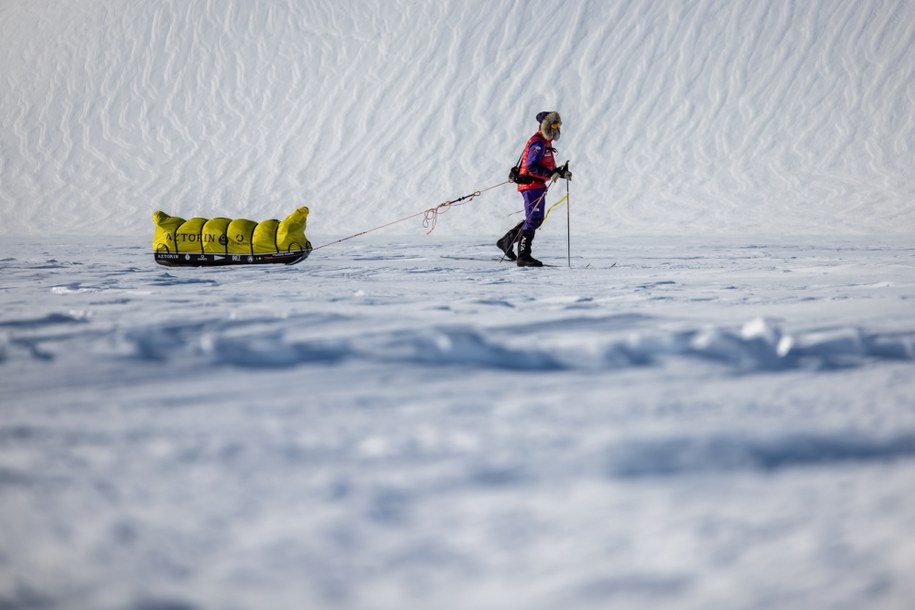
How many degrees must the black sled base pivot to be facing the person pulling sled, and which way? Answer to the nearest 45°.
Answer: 0° — it already faces them

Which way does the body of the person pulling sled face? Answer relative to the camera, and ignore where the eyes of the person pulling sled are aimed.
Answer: to the viewer's right

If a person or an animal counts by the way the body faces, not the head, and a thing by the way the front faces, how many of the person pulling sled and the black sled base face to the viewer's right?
2

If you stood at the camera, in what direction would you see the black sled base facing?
facing to the right of the viewer

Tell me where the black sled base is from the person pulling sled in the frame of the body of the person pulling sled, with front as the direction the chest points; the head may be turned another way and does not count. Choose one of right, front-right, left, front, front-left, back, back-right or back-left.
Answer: back
